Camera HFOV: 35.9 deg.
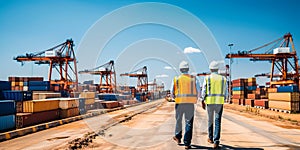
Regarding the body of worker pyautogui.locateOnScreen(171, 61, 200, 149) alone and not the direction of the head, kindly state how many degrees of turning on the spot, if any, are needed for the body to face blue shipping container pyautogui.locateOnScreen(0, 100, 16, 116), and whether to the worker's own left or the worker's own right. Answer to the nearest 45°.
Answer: approximately 45° to the worker's own left

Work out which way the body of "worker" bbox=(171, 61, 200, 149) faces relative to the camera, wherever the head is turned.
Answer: away from the camera

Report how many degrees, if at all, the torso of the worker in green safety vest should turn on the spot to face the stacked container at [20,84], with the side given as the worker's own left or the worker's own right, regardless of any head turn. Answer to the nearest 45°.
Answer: approximately 45° to the worker's own left

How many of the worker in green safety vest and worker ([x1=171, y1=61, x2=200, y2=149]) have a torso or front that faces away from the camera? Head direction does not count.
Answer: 2

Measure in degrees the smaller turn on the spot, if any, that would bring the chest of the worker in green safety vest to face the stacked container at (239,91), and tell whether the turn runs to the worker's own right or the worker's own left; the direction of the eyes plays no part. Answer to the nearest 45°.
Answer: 0° — they already face it

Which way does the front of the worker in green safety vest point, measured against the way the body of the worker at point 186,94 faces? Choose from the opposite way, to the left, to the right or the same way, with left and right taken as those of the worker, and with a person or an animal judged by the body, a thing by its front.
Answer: the same way

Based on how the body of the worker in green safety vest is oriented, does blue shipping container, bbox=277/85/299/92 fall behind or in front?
in front

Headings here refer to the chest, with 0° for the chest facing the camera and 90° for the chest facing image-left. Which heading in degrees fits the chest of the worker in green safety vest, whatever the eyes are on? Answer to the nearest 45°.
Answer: approximately 180°
